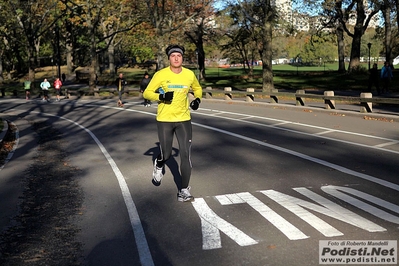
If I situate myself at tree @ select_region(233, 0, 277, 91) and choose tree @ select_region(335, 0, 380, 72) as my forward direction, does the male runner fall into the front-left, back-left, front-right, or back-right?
back-right

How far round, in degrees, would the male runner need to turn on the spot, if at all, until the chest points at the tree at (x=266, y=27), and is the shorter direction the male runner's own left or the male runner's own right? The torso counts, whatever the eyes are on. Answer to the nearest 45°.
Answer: approximately 180°

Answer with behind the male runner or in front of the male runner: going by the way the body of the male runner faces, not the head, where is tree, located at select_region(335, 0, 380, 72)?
behind

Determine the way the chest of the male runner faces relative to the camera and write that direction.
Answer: toward the camera
